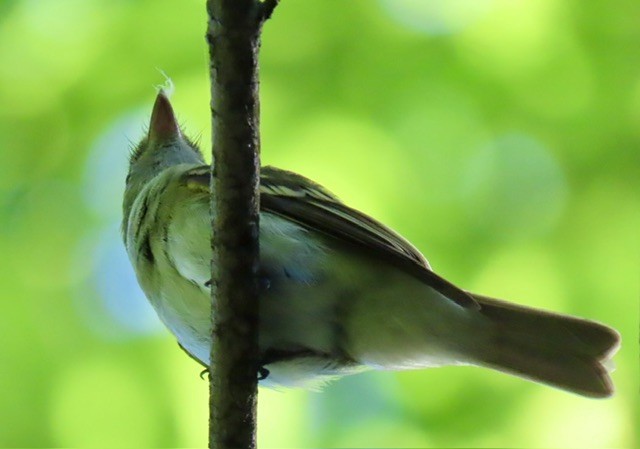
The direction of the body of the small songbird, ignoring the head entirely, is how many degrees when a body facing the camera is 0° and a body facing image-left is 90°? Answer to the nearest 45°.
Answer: approximately 90°
